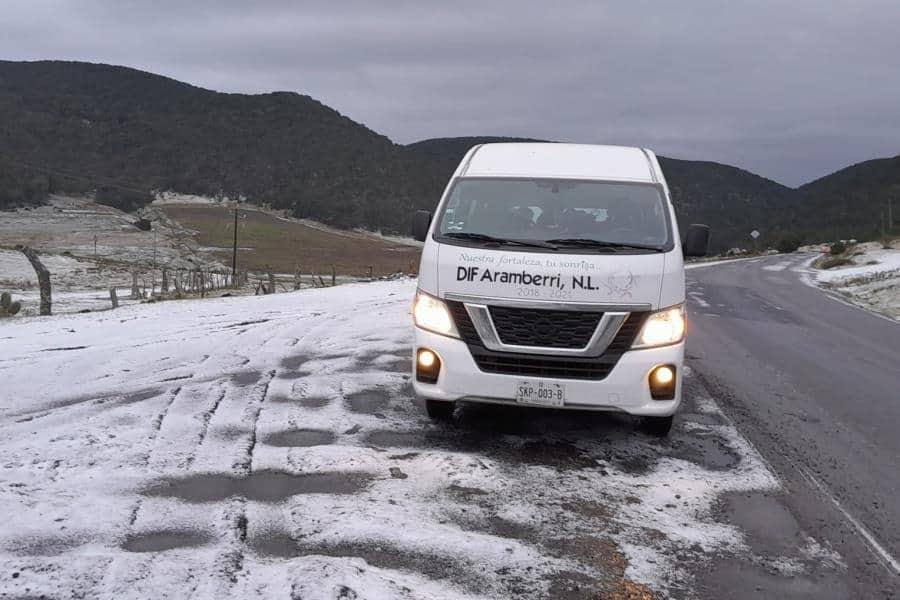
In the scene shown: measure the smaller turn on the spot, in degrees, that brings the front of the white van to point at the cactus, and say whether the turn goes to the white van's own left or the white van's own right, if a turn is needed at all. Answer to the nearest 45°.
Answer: approximately 135° to the white van's own right

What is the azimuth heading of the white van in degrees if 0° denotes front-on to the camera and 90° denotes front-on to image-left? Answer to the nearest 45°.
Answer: approximately 0°
